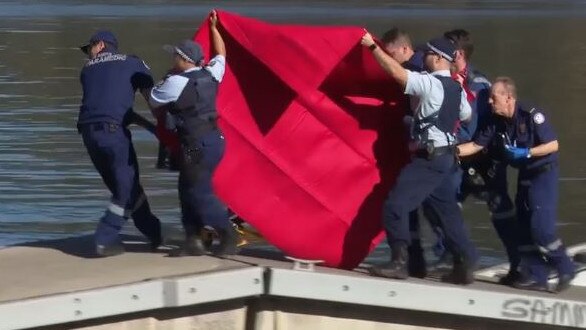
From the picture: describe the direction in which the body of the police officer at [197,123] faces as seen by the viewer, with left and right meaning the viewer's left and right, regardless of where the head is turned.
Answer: facing away from the viewer and to the left of the viewer

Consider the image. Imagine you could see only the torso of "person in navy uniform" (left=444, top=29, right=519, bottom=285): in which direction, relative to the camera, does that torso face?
to the viewer's left

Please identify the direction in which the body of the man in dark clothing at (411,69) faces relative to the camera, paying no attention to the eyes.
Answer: to the viewer's left

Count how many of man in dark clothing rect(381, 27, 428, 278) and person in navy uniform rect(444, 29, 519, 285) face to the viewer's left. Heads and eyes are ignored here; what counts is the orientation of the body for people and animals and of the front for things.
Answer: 2
